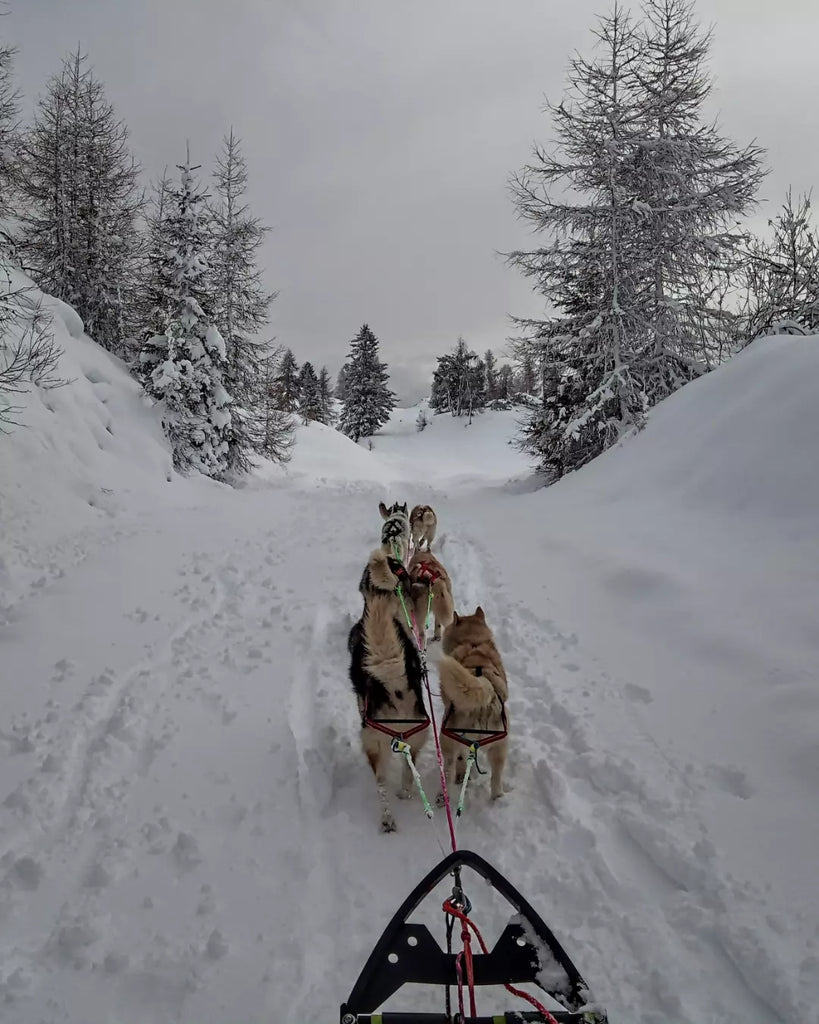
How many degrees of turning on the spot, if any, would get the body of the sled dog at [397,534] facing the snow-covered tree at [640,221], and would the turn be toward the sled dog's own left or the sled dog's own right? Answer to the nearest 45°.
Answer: approximately 45° to the sled dog's own right

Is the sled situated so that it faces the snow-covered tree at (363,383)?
yes

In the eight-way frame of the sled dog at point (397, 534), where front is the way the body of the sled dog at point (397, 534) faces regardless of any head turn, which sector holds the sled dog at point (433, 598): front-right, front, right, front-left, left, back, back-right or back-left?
back

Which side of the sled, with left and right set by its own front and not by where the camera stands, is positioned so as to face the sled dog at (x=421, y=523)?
front

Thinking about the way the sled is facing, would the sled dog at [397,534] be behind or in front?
in front

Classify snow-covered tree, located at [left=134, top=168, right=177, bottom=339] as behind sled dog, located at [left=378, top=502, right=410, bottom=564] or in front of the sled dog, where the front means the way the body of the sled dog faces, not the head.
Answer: in front

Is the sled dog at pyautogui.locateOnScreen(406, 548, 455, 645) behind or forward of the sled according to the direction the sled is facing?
forward

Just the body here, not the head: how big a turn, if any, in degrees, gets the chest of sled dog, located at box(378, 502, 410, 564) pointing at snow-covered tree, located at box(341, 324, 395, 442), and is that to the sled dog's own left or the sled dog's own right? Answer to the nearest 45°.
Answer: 0° — it already faces it

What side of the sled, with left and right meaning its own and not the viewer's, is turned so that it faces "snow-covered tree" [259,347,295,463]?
front

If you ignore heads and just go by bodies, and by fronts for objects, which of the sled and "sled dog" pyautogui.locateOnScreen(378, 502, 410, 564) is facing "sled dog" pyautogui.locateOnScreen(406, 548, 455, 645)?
the sled

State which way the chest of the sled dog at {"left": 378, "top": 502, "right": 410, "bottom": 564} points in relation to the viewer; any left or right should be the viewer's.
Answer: facing away from the viewer

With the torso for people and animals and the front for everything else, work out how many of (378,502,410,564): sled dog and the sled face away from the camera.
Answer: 2

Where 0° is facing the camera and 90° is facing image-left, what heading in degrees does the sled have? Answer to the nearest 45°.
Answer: approximately 180°
